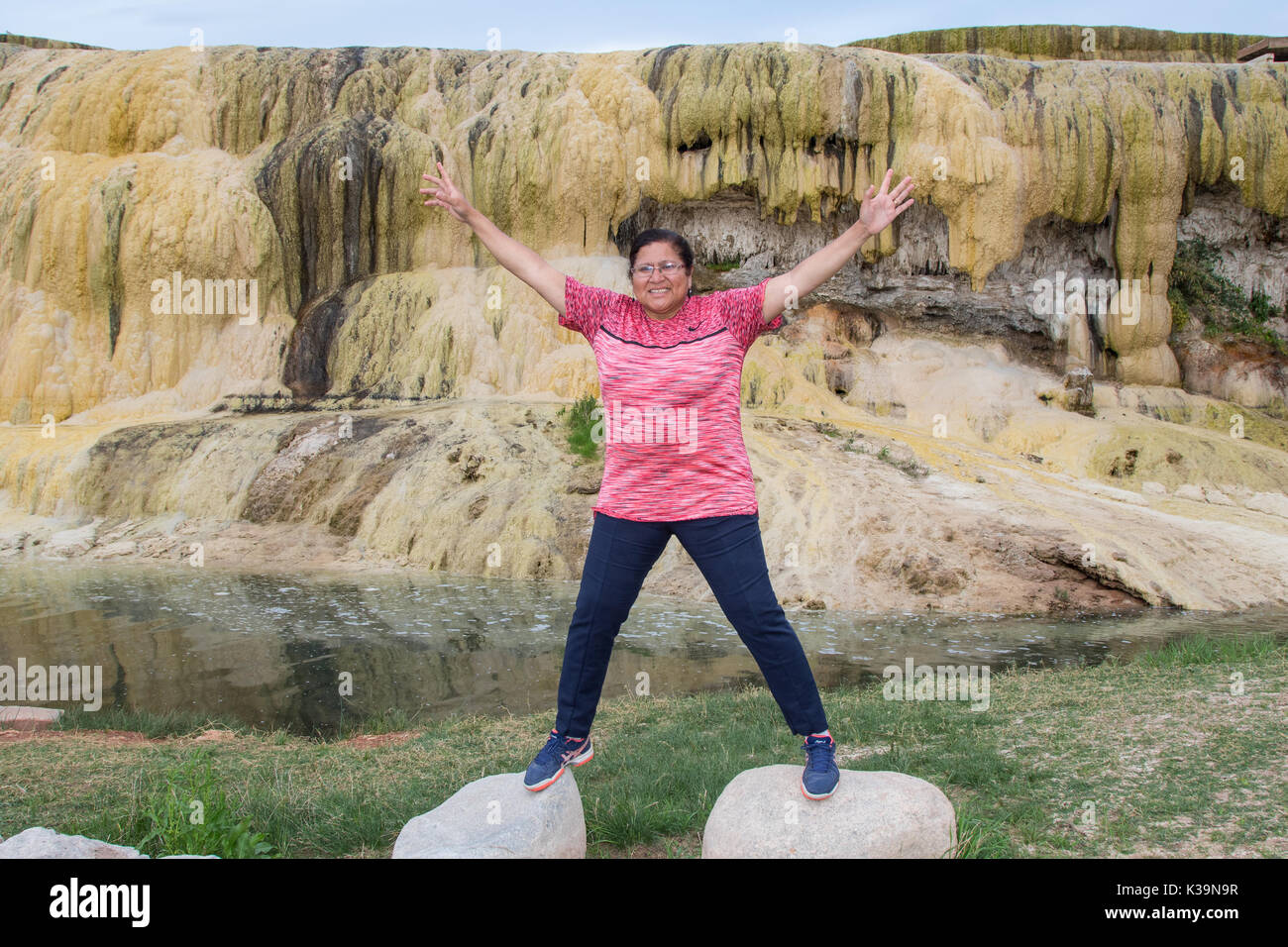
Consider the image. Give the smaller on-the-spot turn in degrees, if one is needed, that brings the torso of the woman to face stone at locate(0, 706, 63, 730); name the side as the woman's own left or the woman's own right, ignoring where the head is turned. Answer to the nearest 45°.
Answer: approximately 135° to the woman's own right

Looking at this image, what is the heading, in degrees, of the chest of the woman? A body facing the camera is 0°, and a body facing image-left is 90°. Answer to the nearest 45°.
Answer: approximately 0°
